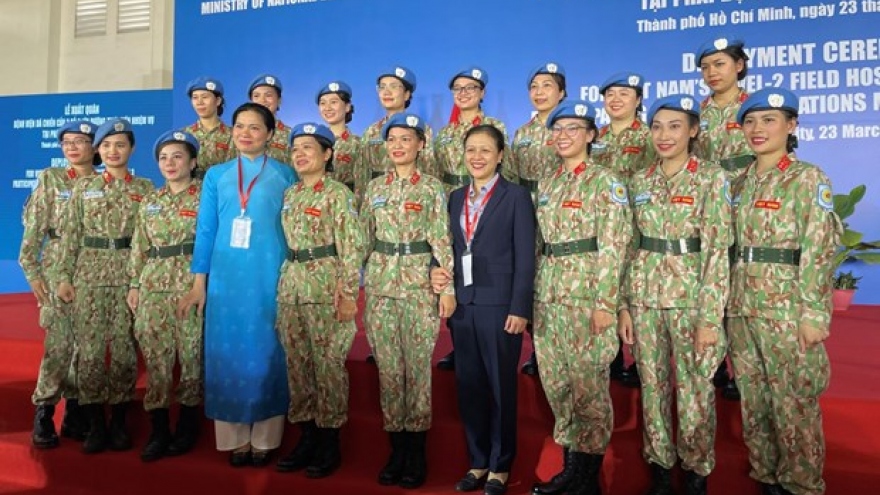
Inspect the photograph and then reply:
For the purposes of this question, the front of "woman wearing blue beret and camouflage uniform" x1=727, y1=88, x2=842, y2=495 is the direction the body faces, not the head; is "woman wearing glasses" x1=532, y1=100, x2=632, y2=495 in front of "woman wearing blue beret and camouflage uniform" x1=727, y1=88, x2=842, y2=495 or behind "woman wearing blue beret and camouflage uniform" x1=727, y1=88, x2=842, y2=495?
in front

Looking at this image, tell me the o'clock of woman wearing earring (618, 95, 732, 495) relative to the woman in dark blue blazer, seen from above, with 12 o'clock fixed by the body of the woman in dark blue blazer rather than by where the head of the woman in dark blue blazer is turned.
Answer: The woman wearing earring is roughly at 8 o'clock from the woman in dark blue blazer.

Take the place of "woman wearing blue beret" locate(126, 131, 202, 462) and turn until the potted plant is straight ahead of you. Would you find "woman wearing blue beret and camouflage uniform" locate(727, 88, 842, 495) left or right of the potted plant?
right

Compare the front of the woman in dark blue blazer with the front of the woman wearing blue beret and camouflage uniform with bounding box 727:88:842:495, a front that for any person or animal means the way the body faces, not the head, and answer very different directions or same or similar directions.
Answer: same or similar directions

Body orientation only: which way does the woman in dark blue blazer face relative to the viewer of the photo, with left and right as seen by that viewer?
facing the viewer and to the left of the viewer

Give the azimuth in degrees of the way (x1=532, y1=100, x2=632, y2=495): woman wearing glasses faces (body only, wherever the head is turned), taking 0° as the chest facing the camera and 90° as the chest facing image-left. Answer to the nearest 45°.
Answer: approximately 45°

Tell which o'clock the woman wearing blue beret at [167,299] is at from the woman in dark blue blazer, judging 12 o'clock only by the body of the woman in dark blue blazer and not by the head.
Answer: The woman wearing blue beret is roughly at 2 o'clock from the woman in dark blue blazer.

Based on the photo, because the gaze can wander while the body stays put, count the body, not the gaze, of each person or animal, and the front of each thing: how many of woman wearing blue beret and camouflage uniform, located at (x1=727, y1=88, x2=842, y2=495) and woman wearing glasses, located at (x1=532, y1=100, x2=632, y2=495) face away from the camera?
0

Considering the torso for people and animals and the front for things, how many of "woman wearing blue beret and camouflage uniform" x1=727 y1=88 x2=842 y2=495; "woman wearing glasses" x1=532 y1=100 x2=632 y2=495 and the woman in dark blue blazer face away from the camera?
0

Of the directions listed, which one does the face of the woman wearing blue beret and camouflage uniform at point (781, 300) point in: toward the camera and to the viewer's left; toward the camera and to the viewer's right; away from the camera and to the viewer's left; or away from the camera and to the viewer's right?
toward the camera and to the viewer's left

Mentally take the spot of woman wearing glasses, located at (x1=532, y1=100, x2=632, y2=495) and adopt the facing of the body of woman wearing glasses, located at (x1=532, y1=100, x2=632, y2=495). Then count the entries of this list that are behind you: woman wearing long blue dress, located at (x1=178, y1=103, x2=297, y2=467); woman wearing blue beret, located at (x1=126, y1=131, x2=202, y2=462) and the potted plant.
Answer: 1

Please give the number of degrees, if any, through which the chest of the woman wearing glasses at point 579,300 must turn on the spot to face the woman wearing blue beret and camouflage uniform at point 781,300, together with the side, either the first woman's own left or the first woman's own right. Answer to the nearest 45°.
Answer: approximately 135° to the first woman's own left

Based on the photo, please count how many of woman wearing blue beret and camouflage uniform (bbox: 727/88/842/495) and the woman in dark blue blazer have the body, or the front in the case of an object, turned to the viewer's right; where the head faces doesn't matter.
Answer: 0

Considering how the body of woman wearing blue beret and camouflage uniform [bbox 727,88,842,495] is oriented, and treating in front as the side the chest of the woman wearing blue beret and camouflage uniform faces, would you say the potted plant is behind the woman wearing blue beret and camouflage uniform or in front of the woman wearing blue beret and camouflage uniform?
behind
